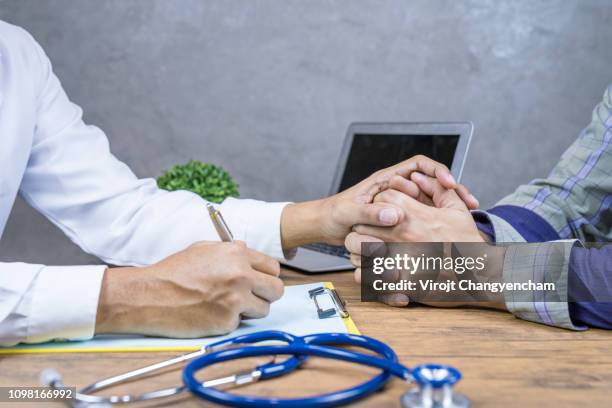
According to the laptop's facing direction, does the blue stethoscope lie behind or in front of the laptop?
in front
